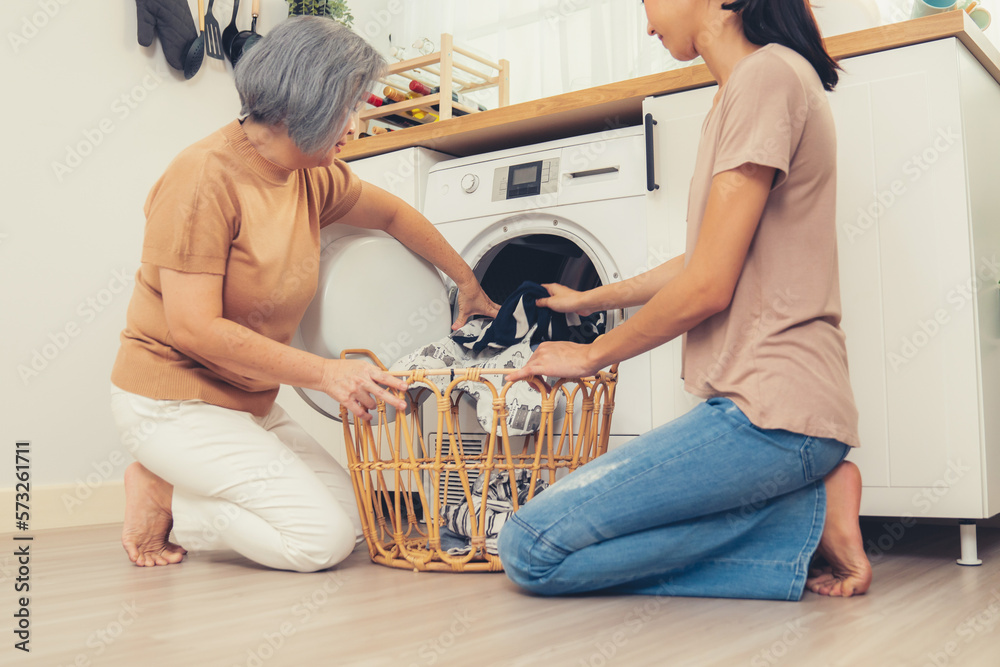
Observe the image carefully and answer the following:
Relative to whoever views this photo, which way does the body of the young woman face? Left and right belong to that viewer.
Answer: facing to the left of the viewer

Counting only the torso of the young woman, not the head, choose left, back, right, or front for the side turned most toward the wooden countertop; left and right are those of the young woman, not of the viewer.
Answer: right

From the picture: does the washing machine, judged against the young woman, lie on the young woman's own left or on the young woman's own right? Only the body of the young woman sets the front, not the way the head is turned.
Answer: on the young woman's own right

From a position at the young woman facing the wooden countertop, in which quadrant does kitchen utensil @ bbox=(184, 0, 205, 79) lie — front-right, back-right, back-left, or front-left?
front-left

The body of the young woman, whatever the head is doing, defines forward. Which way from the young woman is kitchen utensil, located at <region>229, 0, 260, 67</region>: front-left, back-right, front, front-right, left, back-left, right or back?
front-right

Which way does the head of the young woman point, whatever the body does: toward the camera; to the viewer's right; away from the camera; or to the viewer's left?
to the viewer's left

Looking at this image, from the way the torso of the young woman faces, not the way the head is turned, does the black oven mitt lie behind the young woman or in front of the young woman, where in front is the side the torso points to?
in front

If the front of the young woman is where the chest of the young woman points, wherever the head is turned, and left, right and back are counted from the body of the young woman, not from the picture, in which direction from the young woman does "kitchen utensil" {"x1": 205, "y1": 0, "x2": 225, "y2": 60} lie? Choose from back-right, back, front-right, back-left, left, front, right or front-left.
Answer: front-right

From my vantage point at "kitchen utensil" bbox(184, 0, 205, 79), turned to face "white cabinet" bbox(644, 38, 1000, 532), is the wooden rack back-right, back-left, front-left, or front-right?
front-left

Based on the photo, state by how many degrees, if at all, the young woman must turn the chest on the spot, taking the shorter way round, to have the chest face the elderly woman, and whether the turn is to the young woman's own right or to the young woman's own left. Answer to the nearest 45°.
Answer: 0° — they already face them
